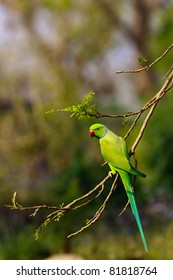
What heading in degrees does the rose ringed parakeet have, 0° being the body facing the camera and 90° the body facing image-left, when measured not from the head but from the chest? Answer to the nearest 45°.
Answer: approximately 90°
